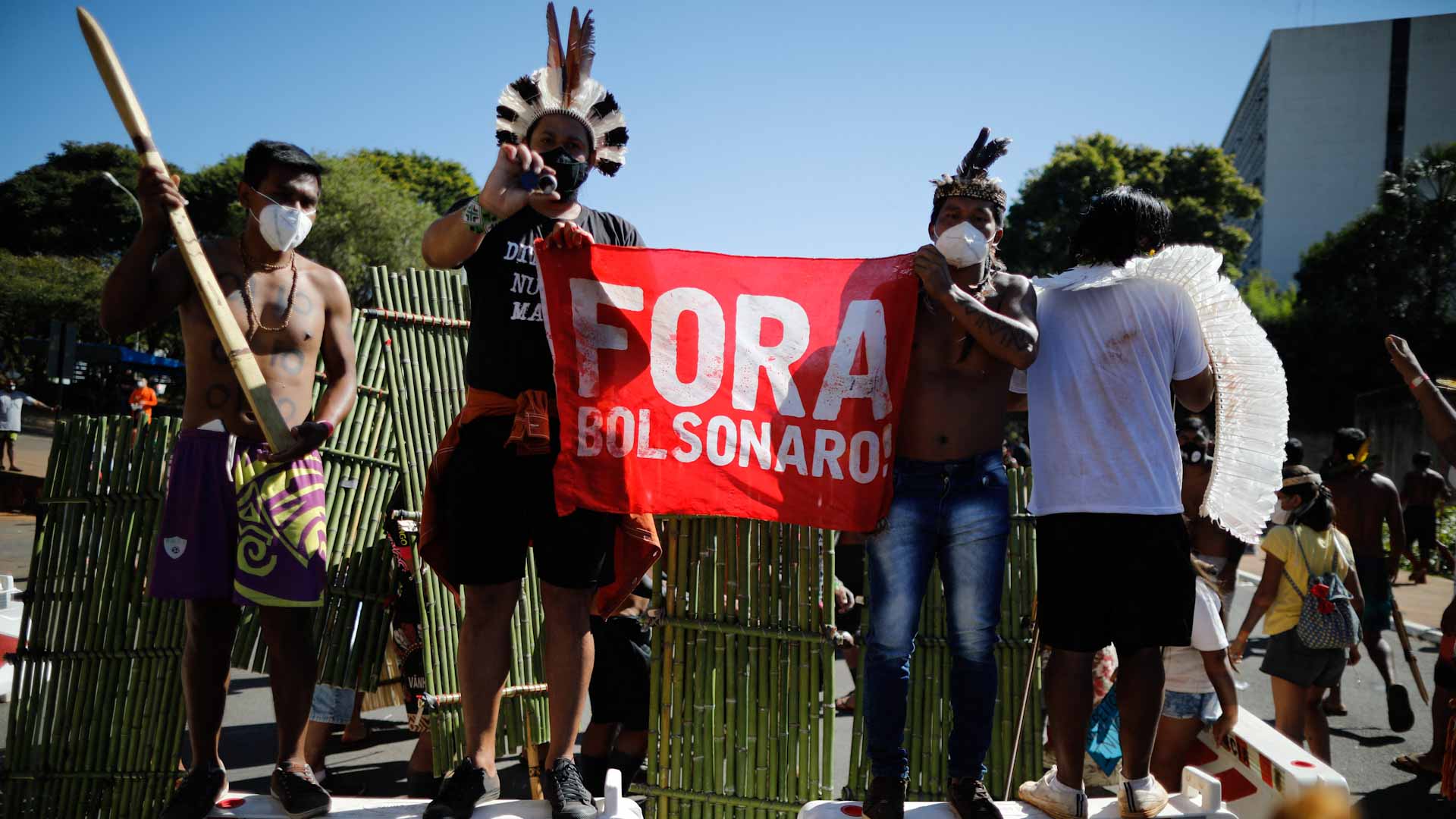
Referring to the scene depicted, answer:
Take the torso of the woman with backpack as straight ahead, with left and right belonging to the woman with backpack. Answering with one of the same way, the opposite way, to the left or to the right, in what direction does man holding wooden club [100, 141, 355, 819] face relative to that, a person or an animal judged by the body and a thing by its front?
the opposite way

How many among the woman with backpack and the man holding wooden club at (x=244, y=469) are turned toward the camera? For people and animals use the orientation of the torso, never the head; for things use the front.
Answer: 1

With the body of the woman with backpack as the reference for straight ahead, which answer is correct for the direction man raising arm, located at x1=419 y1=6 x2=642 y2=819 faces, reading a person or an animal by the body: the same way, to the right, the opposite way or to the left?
the opposite way

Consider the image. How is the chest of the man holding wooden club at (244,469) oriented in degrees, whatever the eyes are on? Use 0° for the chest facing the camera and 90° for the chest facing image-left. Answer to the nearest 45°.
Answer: approximately 0°

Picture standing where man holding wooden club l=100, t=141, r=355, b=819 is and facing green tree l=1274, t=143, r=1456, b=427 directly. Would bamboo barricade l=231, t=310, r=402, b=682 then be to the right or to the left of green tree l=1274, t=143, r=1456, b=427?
left

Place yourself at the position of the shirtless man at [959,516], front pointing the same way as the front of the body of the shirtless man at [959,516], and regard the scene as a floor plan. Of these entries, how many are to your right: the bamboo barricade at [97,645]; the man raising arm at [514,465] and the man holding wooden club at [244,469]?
3

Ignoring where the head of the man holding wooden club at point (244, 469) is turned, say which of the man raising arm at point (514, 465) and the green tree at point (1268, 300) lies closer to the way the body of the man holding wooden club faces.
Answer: the man raising arm

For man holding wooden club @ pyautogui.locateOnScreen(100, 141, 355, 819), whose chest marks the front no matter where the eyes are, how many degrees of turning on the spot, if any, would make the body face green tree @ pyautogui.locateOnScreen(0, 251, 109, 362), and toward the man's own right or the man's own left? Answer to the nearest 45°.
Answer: approximately 180°
